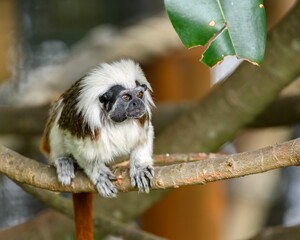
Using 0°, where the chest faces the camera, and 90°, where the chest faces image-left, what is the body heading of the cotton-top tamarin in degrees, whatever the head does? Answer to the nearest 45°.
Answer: approximately 315°
